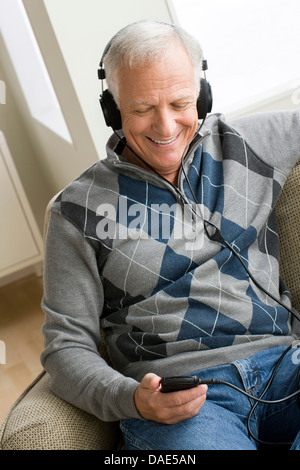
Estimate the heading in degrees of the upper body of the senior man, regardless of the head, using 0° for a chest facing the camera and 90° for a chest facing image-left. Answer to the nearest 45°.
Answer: approximately 0°
